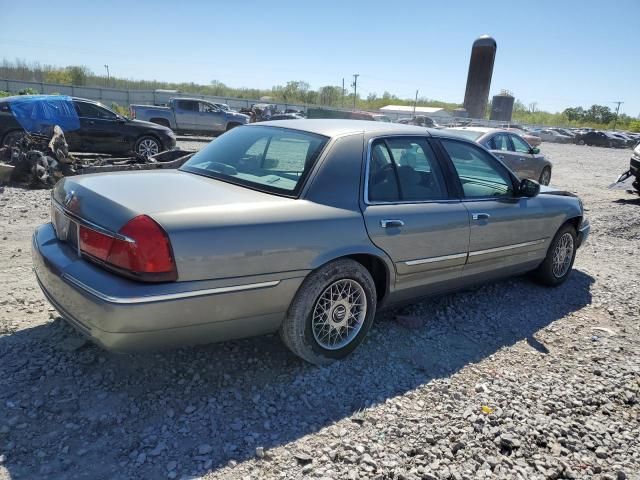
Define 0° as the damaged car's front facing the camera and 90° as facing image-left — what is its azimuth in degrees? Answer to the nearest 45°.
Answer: approximately 270°

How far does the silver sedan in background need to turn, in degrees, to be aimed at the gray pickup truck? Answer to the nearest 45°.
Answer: approximately 90° to its left

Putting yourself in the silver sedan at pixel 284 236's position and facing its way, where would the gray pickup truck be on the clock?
The gray pickup truck is roughly at 10 o'clock from the silver sedan.

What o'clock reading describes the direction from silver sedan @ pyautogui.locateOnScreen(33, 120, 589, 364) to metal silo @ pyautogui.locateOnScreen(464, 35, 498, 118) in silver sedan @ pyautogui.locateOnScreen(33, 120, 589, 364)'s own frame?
The metal silo is roughly at 11 o'clock from the silver sedan.

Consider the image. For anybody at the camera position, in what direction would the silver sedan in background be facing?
facing away from the viewer and to the right of the viewer

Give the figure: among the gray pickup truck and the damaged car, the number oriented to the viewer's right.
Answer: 2

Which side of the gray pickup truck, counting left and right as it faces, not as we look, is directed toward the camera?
right

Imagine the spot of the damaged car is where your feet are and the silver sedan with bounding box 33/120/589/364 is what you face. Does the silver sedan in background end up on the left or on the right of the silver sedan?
left

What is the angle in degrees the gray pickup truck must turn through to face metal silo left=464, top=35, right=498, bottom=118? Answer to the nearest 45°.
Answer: approximately 45° to its left

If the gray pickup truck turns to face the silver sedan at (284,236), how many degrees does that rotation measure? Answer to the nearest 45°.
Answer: approximately 90° to its right
